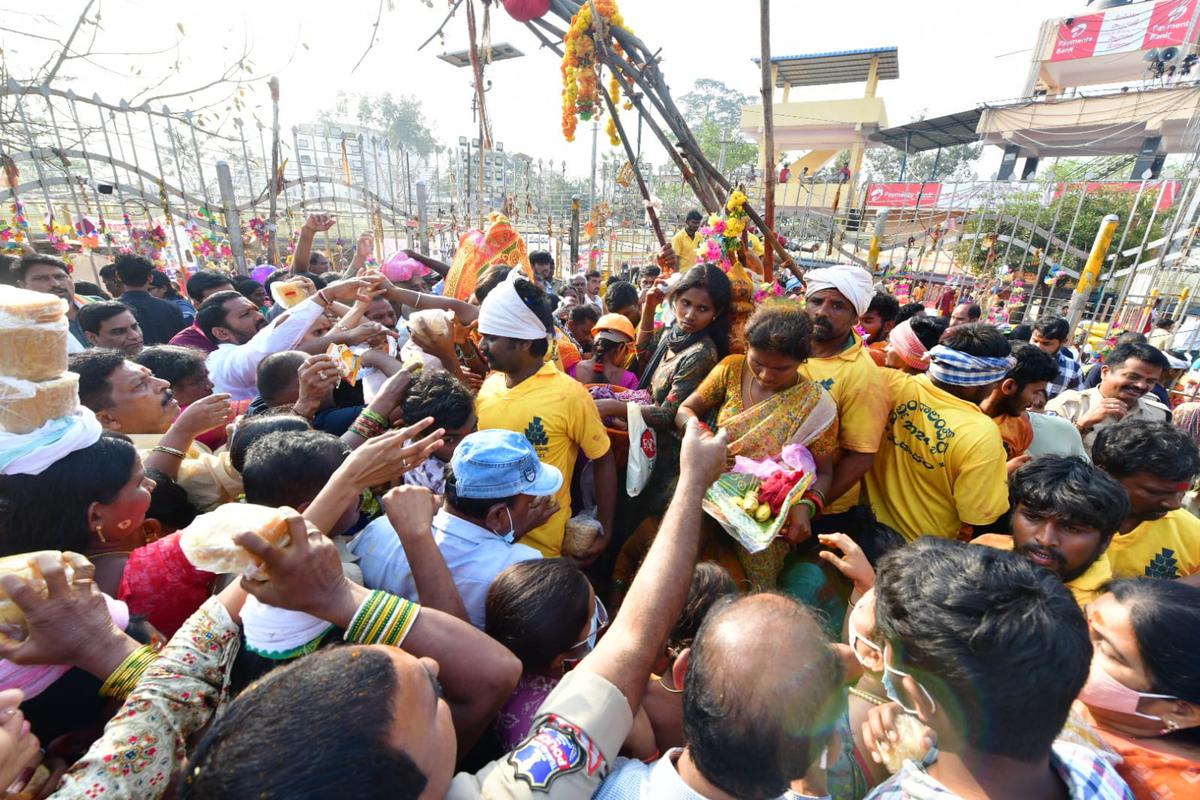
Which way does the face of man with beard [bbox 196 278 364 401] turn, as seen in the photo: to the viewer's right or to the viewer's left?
to the viewer's right

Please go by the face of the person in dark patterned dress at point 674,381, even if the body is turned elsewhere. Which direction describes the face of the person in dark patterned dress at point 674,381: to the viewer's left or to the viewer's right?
to the viewer's left

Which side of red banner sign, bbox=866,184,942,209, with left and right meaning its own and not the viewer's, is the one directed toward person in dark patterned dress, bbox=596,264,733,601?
front

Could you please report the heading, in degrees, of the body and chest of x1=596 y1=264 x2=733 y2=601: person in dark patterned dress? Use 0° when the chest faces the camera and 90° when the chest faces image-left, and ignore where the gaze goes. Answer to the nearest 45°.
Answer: approximately 45°

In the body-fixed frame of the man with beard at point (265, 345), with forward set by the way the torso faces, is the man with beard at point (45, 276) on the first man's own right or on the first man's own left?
on the first man's own left

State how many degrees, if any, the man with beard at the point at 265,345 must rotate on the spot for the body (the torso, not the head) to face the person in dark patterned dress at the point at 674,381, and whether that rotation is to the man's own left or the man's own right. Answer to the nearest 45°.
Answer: approximately 45° to the man's own right

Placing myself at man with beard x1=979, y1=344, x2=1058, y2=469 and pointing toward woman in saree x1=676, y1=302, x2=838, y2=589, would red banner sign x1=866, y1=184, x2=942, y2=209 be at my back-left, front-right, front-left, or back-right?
back-right

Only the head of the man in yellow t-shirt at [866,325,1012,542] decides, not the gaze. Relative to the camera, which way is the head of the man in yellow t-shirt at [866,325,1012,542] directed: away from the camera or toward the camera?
away from the camera

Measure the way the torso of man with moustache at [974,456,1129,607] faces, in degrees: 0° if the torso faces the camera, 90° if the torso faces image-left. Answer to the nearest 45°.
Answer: approximately 45°
